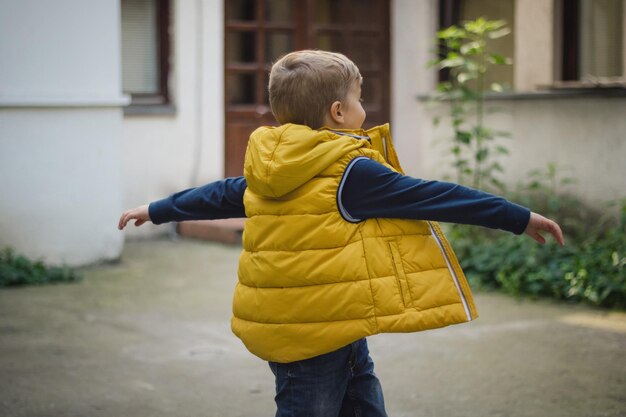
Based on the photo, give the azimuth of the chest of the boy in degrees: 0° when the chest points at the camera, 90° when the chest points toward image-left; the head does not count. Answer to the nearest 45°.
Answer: approximately 225°

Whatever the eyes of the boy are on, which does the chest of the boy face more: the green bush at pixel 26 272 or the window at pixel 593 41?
the window

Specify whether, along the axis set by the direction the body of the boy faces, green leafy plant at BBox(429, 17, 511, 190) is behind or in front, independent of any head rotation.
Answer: in front

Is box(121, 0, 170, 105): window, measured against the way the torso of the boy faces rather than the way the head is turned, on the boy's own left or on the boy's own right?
on the boy's own left

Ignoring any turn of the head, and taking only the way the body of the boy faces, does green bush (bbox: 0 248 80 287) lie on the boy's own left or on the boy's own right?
on the boy's own left

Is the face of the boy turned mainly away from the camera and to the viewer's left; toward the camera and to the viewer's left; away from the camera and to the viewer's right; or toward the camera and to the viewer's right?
away from the camera and to the viewer's right
